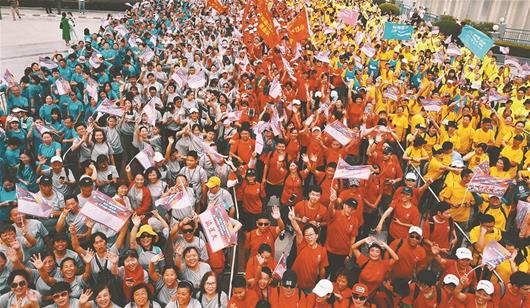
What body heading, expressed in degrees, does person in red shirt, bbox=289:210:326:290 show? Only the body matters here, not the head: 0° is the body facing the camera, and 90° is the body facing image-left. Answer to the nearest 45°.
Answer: approximately 0°

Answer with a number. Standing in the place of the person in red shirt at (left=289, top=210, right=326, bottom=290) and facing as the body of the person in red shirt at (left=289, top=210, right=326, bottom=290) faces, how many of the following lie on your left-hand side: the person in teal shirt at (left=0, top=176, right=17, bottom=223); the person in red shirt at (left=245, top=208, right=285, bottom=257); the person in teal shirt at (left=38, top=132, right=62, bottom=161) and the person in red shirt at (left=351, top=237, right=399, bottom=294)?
1

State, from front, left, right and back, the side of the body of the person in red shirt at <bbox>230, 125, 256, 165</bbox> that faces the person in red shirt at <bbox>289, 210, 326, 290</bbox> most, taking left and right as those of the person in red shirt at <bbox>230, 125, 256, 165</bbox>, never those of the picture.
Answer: front

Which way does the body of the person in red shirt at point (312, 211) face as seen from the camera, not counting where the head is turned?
toward the camera

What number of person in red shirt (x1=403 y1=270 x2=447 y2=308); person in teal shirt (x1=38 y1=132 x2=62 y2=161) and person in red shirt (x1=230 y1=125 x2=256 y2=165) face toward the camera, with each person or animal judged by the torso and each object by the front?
3

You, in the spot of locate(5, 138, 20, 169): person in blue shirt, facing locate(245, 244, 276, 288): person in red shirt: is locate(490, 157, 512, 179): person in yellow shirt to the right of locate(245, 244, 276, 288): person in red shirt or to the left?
left

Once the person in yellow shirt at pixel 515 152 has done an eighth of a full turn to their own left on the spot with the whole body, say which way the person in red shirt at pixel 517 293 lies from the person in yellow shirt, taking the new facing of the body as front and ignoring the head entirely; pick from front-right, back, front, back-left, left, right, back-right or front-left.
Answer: front

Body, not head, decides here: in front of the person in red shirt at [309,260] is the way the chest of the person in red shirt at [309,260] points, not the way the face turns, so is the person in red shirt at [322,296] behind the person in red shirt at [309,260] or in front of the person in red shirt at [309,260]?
in front

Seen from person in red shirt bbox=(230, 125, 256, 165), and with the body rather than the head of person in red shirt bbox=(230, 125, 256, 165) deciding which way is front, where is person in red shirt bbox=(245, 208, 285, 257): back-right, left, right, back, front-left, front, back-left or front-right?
front

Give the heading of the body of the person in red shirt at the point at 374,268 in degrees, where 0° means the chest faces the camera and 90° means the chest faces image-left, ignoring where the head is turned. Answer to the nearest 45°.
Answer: approximately 0°

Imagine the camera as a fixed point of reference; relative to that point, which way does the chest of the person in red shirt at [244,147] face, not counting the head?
toward the camera

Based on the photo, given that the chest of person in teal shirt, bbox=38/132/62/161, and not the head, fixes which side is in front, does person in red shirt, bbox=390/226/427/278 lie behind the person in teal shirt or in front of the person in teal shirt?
in front

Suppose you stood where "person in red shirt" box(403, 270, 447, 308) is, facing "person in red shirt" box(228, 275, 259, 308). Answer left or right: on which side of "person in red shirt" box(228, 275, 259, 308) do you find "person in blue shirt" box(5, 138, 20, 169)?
right

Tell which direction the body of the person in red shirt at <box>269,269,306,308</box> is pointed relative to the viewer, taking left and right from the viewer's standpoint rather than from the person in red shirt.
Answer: facing the viewer
